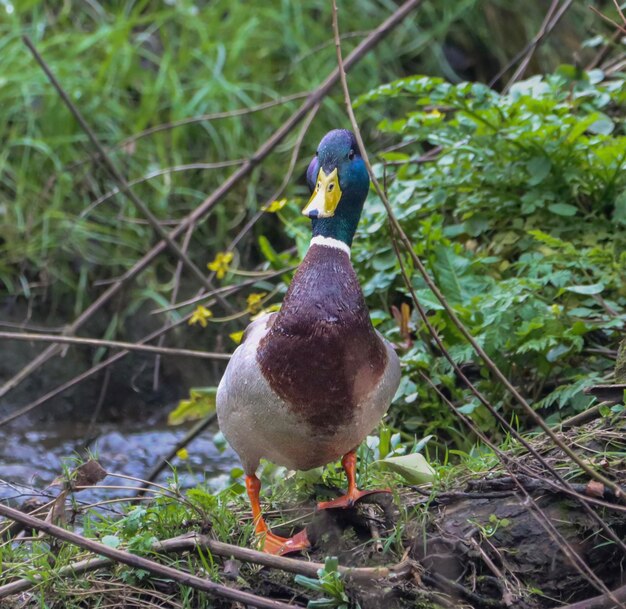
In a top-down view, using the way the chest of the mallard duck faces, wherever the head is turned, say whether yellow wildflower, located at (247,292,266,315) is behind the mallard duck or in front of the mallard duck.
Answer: behind

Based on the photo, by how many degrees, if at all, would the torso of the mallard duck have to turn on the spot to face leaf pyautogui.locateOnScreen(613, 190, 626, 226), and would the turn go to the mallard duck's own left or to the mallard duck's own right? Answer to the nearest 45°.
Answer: approximately 135° to the mallard duck's own left

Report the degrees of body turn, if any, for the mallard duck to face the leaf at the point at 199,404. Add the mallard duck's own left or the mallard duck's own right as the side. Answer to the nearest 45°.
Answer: approximately 180°

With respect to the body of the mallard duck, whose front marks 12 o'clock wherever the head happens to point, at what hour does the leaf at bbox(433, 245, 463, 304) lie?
The leaf is roughly at 7 o'clock from the mallard duck.

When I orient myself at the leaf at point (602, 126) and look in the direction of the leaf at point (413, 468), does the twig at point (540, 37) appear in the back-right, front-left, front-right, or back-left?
back-right

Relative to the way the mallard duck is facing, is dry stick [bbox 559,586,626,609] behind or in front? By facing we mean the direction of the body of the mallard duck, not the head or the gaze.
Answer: in front

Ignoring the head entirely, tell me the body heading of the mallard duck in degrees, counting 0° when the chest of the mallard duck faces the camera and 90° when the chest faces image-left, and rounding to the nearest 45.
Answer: approximately 0°

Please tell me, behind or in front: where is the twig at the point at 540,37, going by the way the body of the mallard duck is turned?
behind

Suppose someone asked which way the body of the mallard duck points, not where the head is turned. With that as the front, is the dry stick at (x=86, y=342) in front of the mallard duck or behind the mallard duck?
behind
